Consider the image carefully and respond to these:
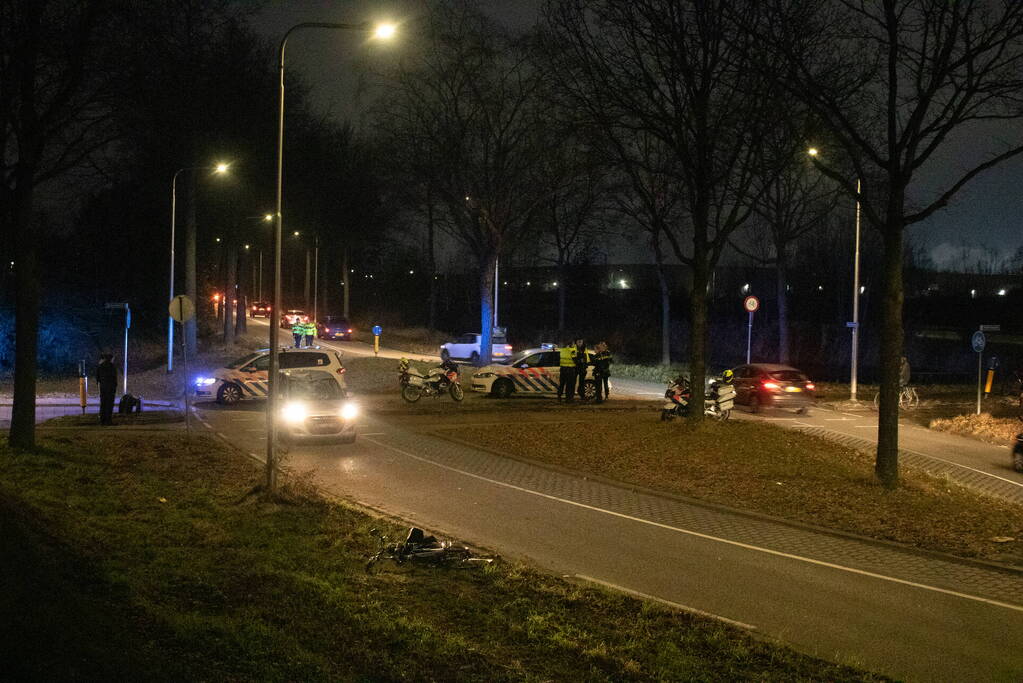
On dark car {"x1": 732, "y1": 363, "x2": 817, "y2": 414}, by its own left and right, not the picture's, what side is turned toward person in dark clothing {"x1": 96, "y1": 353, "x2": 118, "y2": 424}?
left

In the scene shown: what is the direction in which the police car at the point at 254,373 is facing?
to the viewer's left

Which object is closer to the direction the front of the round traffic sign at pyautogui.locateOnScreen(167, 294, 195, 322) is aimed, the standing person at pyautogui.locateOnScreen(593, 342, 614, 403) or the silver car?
the standing person

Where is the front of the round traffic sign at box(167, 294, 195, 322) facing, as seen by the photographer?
facing away from the viewer

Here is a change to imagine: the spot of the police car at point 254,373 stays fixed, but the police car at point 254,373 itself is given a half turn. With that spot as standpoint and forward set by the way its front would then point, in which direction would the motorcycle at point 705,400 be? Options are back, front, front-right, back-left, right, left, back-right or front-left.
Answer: front-right

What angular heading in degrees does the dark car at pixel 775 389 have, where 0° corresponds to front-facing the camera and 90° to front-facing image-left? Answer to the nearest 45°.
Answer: approximately 135°

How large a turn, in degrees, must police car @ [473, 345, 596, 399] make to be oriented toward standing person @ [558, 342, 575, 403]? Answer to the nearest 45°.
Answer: approximately 135° to its left

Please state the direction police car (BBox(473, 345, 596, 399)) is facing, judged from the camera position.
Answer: facing to the left of the viewer

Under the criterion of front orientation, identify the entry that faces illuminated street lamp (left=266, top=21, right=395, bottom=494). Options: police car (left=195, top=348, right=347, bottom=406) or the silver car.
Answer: the silver car

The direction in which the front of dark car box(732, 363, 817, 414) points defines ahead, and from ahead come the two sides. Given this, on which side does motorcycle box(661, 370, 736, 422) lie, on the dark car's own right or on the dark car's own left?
on the dark car's own left

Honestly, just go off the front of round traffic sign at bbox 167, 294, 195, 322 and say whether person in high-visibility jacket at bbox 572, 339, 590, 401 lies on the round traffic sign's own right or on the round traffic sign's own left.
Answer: on the round traffic sign's own right

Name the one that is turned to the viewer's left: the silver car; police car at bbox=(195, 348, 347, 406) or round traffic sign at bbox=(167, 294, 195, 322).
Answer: the police car

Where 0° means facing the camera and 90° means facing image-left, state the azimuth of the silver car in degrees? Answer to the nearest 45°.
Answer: approximately 0°
